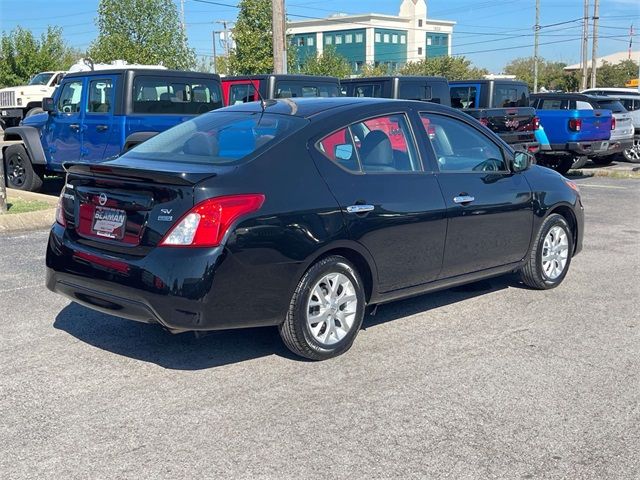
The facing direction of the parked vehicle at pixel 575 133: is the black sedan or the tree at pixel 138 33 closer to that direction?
the tree

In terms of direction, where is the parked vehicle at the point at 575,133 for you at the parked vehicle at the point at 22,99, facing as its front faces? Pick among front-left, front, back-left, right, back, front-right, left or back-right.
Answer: left

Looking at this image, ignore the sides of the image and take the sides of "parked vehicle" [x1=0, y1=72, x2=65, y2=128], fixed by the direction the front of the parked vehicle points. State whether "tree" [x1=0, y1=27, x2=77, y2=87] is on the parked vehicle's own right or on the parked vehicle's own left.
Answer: on the parked vehicle's own right

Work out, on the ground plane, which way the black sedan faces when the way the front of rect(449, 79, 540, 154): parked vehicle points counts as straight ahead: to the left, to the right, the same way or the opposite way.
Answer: to the right

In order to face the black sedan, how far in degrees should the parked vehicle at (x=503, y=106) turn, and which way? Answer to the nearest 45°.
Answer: approximately 135° to its left

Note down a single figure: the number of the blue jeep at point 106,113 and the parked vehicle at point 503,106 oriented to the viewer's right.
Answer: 0

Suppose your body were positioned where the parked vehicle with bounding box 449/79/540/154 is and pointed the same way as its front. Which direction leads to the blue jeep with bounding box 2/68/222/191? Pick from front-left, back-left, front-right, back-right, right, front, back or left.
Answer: left

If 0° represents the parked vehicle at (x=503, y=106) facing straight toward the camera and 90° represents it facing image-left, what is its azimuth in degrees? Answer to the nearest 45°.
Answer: approximately 135°

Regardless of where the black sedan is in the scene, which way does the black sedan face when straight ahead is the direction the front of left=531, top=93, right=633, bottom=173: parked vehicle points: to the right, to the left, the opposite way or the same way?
to the right

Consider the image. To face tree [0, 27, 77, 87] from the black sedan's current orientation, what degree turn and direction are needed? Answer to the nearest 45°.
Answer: approximately 45° to its left

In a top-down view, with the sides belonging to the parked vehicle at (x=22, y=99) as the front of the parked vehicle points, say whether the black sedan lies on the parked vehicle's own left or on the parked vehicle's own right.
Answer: on the parked vehicle's own left

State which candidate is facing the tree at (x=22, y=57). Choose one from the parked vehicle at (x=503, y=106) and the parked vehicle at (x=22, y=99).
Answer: the parked vehicle at (x=503, y=106)

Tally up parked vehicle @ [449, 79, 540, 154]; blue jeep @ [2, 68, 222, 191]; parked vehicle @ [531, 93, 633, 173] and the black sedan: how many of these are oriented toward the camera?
0

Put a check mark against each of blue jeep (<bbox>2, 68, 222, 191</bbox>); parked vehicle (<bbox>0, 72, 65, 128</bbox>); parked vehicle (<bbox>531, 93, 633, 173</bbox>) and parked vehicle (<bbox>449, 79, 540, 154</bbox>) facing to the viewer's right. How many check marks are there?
0

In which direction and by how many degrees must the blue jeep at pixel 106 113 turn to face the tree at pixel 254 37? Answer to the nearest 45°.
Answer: approximately 45° to its right

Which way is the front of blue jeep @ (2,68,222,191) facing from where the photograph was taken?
facing away from the viewer and to the left of the viewer

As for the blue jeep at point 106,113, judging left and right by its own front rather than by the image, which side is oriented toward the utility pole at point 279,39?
right
